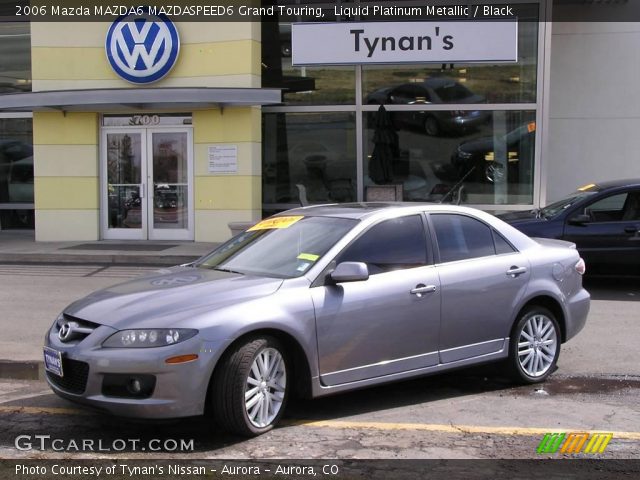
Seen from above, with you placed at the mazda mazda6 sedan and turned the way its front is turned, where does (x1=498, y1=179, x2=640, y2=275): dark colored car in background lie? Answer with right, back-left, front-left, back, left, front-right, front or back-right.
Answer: back

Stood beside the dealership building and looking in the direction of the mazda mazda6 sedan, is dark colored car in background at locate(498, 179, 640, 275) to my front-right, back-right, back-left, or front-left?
front-left

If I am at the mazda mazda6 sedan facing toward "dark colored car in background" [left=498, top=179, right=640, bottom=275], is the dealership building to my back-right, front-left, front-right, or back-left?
front-left

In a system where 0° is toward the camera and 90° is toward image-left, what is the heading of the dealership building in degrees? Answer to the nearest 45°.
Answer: approximately 0°

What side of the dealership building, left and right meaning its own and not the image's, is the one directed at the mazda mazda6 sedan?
front

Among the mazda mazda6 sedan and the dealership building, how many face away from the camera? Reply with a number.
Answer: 0

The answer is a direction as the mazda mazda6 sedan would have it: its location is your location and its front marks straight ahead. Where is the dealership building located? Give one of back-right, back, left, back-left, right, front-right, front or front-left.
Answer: back-right

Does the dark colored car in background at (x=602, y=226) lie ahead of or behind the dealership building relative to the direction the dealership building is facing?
ahead

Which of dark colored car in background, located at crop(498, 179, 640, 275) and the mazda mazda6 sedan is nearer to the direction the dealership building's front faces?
the mazda mazda6 sedan
